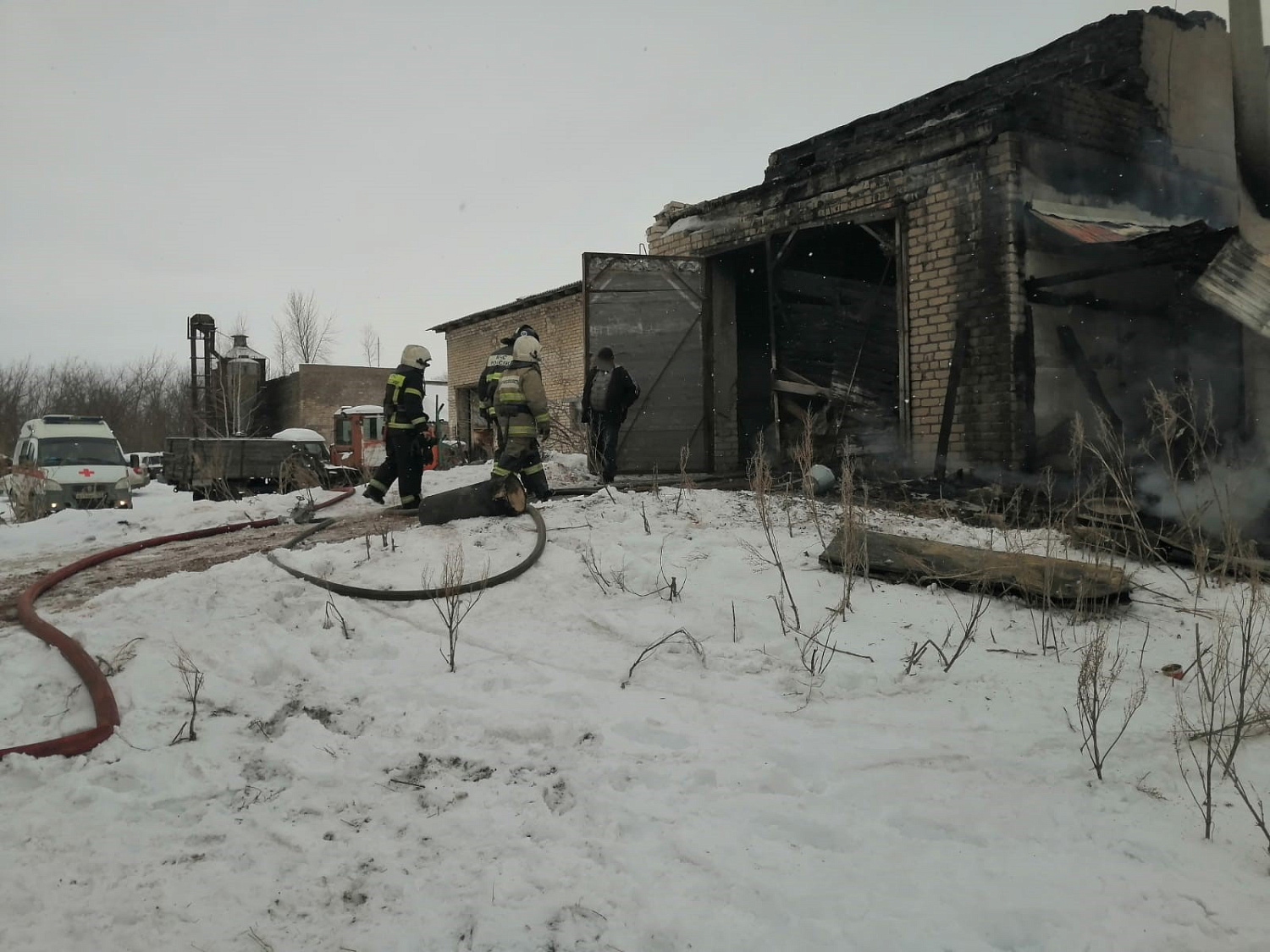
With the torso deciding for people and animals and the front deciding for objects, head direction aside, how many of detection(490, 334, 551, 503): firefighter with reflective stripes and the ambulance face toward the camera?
1

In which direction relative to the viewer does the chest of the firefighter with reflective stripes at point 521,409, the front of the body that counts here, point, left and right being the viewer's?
facing away from the viewer and to the right of the viewer

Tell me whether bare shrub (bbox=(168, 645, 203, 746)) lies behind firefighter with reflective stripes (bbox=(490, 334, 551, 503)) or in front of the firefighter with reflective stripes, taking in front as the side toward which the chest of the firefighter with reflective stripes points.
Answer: behind

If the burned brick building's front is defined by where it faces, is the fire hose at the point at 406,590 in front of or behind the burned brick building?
in front

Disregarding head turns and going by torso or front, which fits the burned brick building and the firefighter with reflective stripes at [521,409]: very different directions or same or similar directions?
very different directions

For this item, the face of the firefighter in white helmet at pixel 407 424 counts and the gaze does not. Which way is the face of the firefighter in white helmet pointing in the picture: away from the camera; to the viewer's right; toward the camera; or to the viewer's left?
to the viewer's right

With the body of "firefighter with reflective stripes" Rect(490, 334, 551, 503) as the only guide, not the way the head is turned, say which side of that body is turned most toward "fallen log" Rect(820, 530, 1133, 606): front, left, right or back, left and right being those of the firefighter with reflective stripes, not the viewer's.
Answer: right

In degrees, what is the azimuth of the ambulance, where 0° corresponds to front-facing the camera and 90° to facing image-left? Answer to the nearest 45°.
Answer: approximately 0°

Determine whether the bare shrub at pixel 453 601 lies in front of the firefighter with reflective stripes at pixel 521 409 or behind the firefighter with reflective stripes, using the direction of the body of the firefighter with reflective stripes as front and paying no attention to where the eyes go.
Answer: behind

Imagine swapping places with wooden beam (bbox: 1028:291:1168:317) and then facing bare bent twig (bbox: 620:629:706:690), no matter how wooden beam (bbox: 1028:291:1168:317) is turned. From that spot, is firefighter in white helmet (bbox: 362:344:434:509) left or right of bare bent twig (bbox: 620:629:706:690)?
right

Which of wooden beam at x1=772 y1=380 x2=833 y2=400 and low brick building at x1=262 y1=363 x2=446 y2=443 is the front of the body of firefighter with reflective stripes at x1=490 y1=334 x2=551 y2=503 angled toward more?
the wooden beam

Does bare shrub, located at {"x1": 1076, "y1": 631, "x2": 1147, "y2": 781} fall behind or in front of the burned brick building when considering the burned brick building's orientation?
in front

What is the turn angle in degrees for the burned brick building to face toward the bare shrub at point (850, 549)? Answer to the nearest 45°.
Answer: approximately 45° to its left
